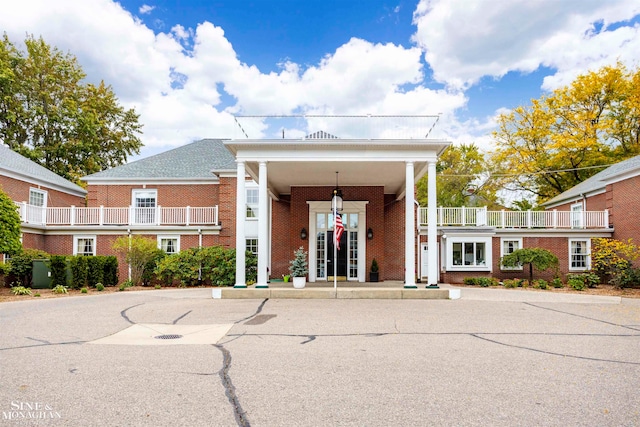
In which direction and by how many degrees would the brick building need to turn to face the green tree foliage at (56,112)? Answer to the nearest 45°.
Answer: approximately 135° to its right

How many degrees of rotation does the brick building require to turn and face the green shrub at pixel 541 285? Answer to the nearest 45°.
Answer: approximately 90° to its left

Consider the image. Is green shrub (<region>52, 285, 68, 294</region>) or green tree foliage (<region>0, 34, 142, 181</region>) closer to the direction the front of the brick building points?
the green shrub

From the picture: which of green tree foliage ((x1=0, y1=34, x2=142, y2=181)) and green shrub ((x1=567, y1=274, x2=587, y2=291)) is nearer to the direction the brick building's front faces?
the green shrub

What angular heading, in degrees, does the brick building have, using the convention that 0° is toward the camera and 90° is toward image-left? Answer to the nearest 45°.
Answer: approximately 0°

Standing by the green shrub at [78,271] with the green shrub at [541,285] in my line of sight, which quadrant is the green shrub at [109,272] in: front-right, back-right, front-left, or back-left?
front-left

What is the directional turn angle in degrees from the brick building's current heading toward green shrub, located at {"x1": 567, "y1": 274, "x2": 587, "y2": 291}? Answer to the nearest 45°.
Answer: approximately 90° to its left

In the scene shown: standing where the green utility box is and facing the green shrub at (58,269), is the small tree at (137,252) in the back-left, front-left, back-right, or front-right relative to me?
front-left

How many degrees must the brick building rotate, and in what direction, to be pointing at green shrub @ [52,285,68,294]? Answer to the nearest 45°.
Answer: approximately 45° to its right
